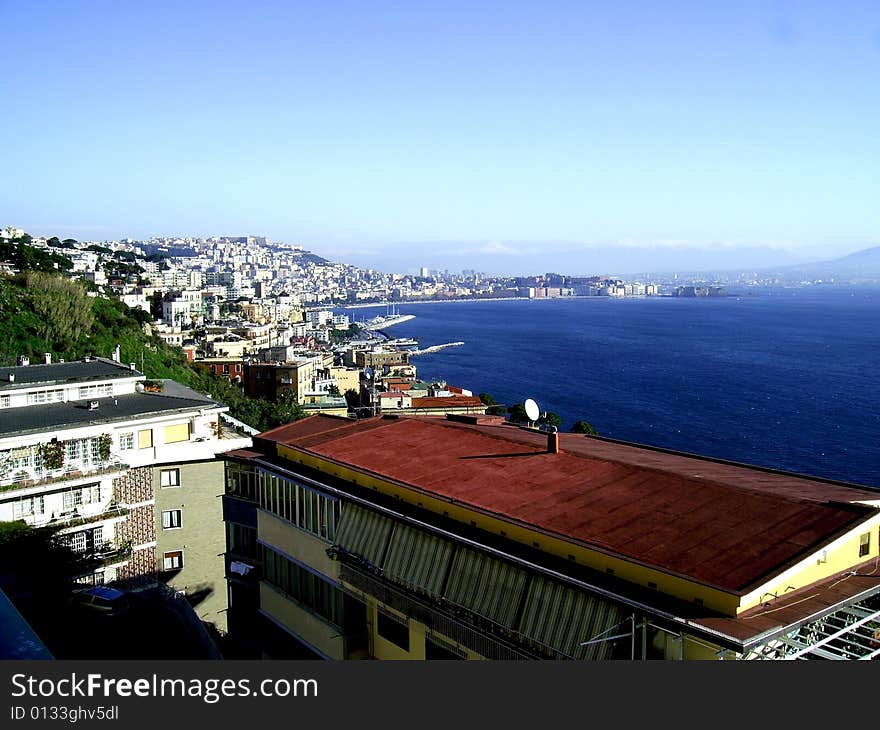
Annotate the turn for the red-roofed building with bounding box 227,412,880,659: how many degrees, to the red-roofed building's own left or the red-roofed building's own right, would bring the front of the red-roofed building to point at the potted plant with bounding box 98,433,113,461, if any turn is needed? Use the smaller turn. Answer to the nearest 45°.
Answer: approximately 90° to the red-roofed building's own right

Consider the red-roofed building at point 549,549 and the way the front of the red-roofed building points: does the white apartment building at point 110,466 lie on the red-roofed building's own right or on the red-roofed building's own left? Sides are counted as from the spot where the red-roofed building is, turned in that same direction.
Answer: on the red-roofed building's own right

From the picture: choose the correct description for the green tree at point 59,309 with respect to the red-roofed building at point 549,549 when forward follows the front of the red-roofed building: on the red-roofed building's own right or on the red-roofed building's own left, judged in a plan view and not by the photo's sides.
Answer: on the red-roofed building's own right

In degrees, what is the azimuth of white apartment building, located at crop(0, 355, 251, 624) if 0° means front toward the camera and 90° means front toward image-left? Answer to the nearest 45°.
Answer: approximately 315°

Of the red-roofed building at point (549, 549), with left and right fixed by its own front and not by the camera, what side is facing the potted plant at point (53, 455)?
right
